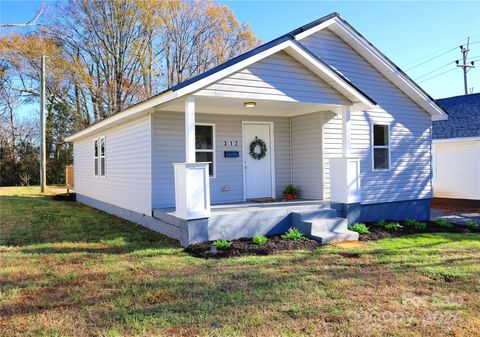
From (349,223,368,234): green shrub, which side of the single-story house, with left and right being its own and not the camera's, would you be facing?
front

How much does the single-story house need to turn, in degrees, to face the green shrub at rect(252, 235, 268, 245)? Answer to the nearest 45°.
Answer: approximately 45° to its right

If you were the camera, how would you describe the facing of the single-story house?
facing the viewer and to the right of the viewer

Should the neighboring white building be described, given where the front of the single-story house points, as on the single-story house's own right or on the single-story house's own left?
on the single-story house's own left

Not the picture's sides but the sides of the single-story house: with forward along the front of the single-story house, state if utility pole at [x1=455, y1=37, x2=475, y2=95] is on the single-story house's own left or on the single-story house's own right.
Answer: on the single-story house's own left

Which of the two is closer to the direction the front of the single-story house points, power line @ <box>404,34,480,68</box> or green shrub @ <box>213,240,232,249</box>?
the green shrub

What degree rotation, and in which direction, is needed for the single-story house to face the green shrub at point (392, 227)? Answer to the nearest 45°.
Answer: approximately 45° to its left

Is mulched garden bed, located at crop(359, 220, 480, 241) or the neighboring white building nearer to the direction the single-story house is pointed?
the mulched garden bed

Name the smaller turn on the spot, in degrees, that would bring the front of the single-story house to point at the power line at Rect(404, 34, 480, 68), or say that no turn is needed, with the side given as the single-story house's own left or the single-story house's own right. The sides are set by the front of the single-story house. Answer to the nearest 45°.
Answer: approximately 90° to the single-story house's own left
